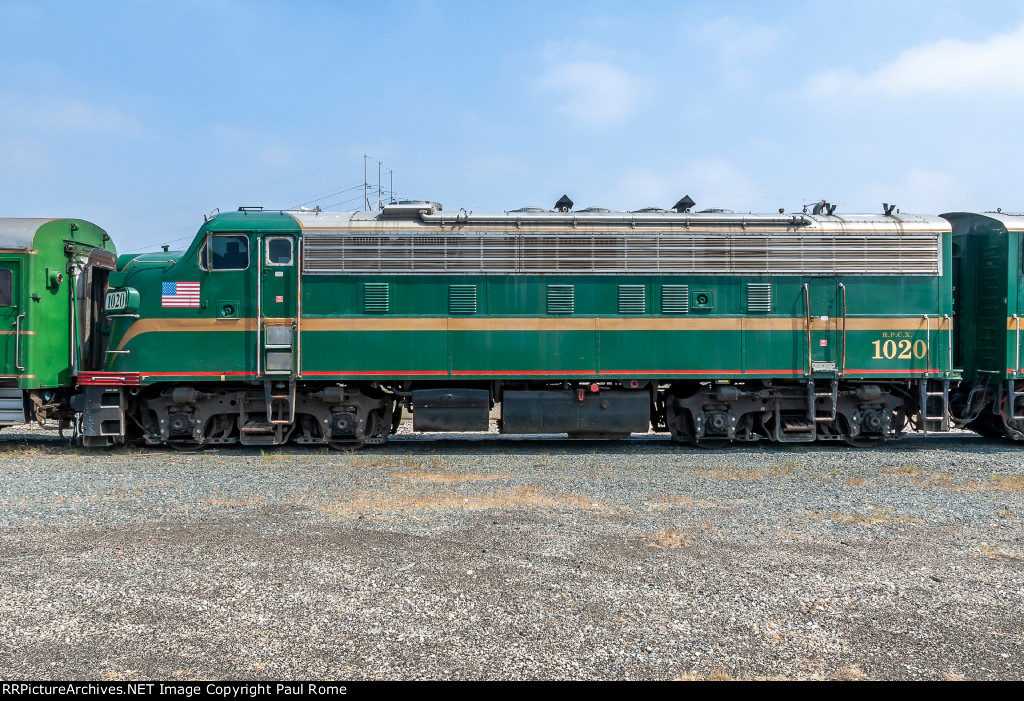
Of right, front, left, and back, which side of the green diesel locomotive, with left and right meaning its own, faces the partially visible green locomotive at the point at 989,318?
back

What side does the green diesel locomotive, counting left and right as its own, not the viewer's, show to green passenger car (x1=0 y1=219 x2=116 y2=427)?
front

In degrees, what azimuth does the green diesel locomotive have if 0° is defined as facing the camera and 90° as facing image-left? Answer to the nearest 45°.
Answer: approximately 90°
